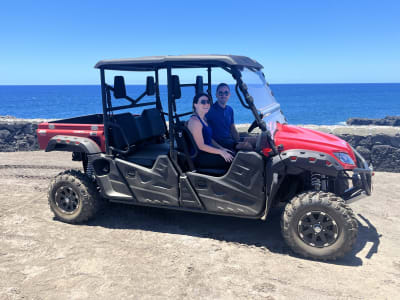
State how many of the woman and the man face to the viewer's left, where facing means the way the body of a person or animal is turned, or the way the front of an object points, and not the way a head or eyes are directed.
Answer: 0

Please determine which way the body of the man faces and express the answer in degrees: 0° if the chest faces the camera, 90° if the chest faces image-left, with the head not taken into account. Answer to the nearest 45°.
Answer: approximately 315°

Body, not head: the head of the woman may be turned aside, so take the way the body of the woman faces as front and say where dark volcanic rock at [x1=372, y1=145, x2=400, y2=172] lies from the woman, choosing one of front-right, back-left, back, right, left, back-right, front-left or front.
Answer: front-left

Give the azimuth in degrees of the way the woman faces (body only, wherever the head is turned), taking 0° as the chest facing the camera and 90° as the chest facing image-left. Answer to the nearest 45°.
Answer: approximately 270°
